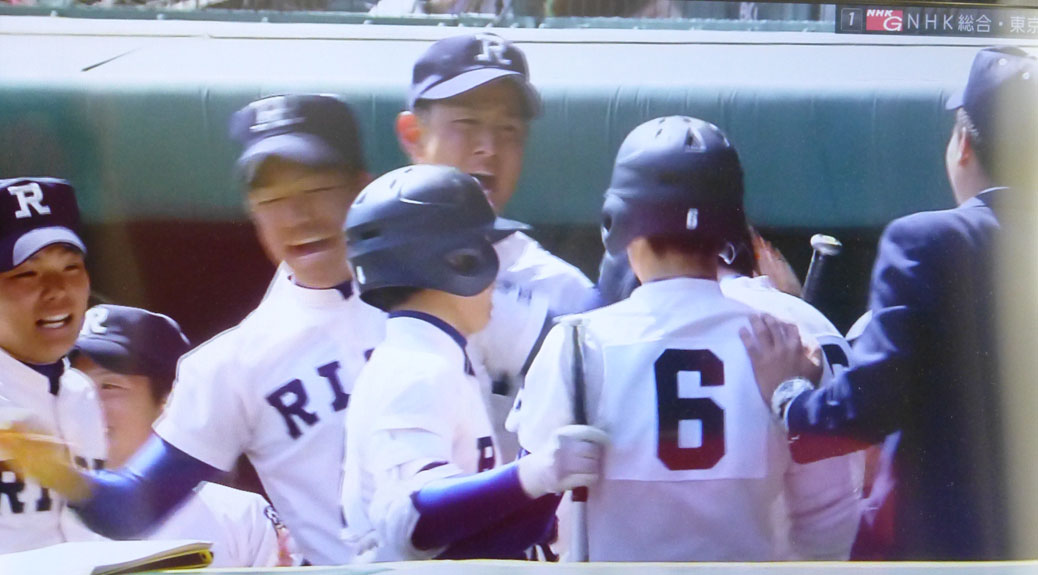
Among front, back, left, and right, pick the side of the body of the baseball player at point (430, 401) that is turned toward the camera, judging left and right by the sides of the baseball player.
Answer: right

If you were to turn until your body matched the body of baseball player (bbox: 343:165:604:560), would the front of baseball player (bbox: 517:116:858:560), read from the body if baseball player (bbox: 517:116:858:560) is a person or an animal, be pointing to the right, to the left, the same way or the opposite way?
to the left

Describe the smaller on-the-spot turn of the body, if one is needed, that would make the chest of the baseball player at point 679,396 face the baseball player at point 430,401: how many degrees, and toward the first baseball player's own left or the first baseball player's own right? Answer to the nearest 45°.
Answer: approximately 90° to the first baseball player's own left

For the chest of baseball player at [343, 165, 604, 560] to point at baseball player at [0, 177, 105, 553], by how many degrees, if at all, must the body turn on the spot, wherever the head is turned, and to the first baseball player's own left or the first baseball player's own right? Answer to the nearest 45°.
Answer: approximately 180°

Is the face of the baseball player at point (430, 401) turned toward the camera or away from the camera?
away from the camera

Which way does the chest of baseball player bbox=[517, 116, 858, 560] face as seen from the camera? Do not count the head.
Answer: away from the camera

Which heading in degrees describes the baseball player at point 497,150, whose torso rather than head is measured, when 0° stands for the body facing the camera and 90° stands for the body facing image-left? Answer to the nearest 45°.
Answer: approximately 315°

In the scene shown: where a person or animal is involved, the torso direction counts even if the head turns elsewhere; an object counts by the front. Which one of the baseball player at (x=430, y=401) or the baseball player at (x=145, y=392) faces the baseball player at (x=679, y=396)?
the baseball player at (x=430, y=401)

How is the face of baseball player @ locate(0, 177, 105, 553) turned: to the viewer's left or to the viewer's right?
to the viewer's right

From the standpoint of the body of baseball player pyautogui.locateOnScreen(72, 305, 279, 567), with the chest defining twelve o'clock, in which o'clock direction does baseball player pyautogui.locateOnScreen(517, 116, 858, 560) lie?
baseball player pyautogui.locateOnScreen(517, 116, 858, 560) is roughly at 8 o'clock from baseball player pyautogui.locateOnScreen(72, 305, 279, 567).

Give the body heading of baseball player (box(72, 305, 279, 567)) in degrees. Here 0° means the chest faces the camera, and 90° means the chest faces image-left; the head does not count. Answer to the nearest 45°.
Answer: approximately 45°

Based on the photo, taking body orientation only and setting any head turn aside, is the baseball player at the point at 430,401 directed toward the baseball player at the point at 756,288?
yes

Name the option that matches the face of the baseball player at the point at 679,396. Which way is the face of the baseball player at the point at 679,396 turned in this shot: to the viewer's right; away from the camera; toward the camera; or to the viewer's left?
away from the camera

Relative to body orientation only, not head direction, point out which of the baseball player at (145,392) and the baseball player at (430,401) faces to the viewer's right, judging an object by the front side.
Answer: the baseball player at (430,401)
